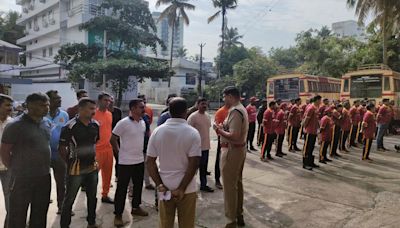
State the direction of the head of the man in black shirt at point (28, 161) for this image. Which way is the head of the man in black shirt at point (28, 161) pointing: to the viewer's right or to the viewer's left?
to the viewer's right

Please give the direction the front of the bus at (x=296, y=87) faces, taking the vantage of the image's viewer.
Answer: facing the viewer and to the left of the viewer

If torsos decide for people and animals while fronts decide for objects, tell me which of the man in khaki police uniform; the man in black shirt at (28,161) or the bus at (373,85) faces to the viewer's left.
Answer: the man in khaki police uniform

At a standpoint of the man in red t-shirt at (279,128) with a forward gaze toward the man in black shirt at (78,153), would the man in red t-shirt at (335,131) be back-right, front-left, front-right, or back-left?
back-left

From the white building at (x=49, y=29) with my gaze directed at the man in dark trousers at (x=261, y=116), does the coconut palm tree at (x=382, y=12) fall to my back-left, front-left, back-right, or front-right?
front-left

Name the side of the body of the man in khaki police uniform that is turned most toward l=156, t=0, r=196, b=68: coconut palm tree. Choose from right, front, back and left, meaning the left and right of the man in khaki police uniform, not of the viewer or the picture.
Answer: right

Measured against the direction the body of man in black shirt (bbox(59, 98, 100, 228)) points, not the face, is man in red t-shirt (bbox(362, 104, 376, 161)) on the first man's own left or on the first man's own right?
on the first man's own left

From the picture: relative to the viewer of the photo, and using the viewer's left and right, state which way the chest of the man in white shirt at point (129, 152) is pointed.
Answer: facing the viewer and to the right of the viewer

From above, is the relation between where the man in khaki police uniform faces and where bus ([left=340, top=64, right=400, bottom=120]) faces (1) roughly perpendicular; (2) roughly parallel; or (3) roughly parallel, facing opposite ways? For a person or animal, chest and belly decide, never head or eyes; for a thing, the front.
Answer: roughly perpendicular

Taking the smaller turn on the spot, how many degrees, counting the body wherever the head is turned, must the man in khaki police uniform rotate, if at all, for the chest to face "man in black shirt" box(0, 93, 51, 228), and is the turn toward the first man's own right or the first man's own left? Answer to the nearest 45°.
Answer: approximately 45° to the first man's own left

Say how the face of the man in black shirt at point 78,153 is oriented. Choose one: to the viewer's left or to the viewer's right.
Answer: to the viewer's right

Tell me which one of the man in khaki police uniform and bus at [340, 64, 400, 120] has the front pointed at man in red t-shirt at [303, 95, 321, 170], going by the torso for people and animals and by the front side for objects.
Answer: the bus

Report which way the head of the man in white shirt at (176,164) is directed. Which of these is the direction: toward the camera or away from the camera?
away from the camera
